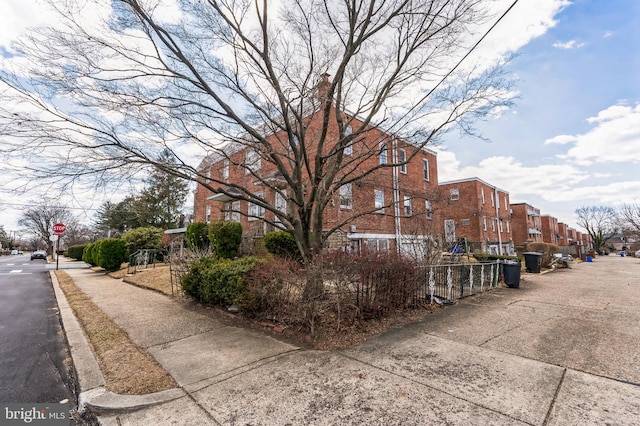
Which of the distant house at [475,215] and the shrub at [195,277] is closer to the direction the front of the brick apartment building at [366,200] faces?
the shrub

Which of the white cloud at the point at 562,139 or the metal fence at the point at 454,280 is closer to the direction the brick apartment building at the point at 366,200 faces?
the metal fence

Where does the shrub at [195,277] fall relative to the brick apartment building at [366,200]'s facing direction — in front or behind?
in front

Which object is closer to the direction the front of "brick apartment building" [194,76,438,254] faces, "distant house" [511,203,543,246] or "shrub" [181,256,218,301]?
the shrub

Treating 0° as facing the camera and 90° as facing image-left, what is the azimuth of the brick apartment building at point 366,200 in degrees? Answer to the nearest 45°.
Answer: approximately 45°

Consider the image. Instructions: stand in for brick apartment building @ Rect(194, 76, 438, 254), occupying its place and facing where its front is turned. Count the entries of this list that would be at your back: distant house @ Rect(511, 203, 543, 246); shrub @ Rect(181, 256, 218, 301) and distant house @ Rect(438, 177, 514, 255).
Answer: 2

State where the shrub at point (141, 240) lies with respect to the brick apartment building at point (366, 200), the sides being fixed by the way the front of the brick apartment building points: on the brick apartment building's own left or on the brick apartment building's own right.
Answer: on the brick apartment building's own right

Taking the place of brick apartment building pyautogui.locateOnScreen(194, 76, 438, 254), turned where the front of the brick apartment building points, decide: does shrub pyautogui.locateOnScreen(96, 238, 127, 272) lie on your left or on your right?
on your right

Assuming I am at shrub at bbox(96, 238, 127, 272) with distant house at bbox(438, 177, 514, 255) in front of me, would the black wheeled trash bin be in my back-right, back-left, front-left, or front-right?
front-right

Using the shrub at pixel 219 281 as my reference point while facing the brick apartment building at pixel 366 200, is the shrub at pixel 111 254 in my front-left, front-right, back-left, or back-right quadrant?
front-left

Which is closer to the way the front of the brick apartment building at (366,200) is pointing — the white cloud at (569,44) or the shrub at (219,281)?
the shrub
